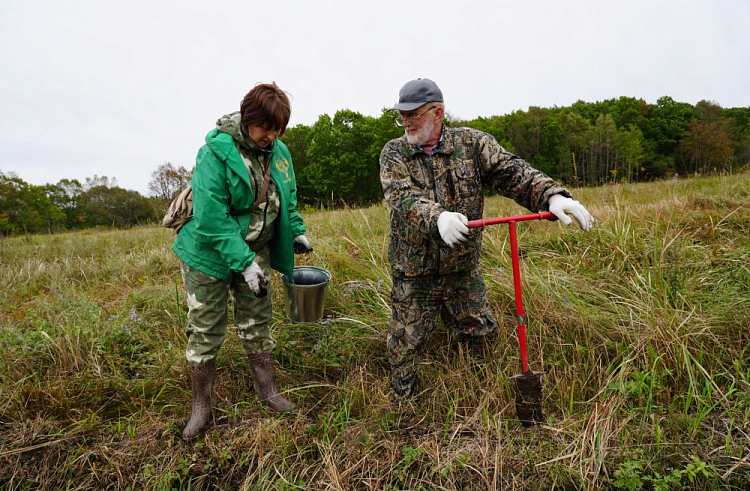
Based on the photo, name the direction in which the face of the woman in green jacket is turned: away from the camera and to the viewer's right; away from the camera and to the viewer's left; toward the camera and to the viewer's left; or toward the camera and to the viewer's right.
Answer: toward the camera and to the viewer's right

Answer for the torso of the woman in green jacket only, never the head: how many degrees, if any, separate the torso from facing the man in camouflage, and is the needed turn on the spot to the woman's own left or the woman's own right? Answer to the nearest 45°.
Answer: approximately 45° to the woman's own left

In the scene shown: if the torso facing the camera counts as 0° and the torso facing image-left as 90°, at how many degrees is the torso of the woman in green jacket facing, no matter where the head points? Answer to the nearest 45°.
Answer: approximately 315°
